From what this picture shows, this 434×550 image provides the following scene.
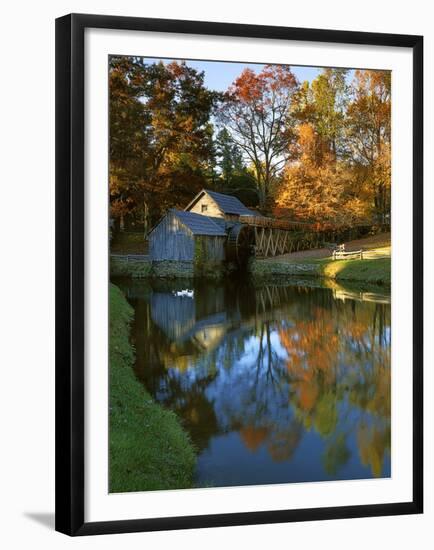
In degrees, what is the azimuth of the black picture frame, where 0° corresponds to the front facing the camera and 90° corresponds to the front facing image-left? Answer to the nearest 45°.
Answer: approximately 315°
